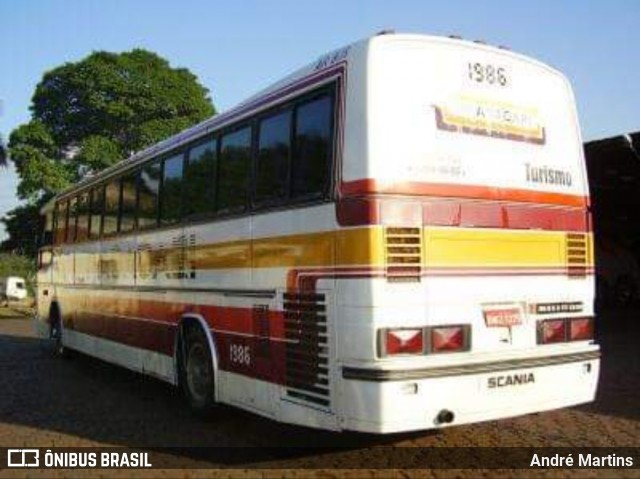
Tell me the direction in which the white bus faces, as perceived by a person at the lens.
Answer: facing away from the viewer and to the left of the viewer

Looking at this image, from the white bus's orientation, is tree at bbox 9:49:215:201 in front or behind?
in front
